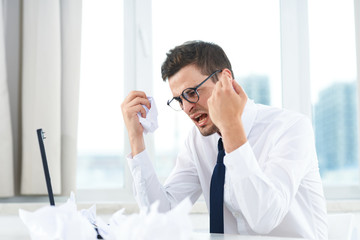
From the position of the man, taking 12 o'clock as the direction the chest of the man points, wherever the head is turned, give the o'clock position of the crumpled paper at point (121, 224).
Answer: The crumpled paper is roughly at 11 o'clock from the man.

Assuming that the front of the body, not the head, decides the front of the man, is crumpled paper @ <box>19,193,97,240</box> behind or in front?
in front

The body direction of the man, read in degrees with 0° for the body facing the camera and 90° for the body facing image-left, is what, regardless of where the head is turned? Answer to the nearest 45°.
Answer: approximately 45°
